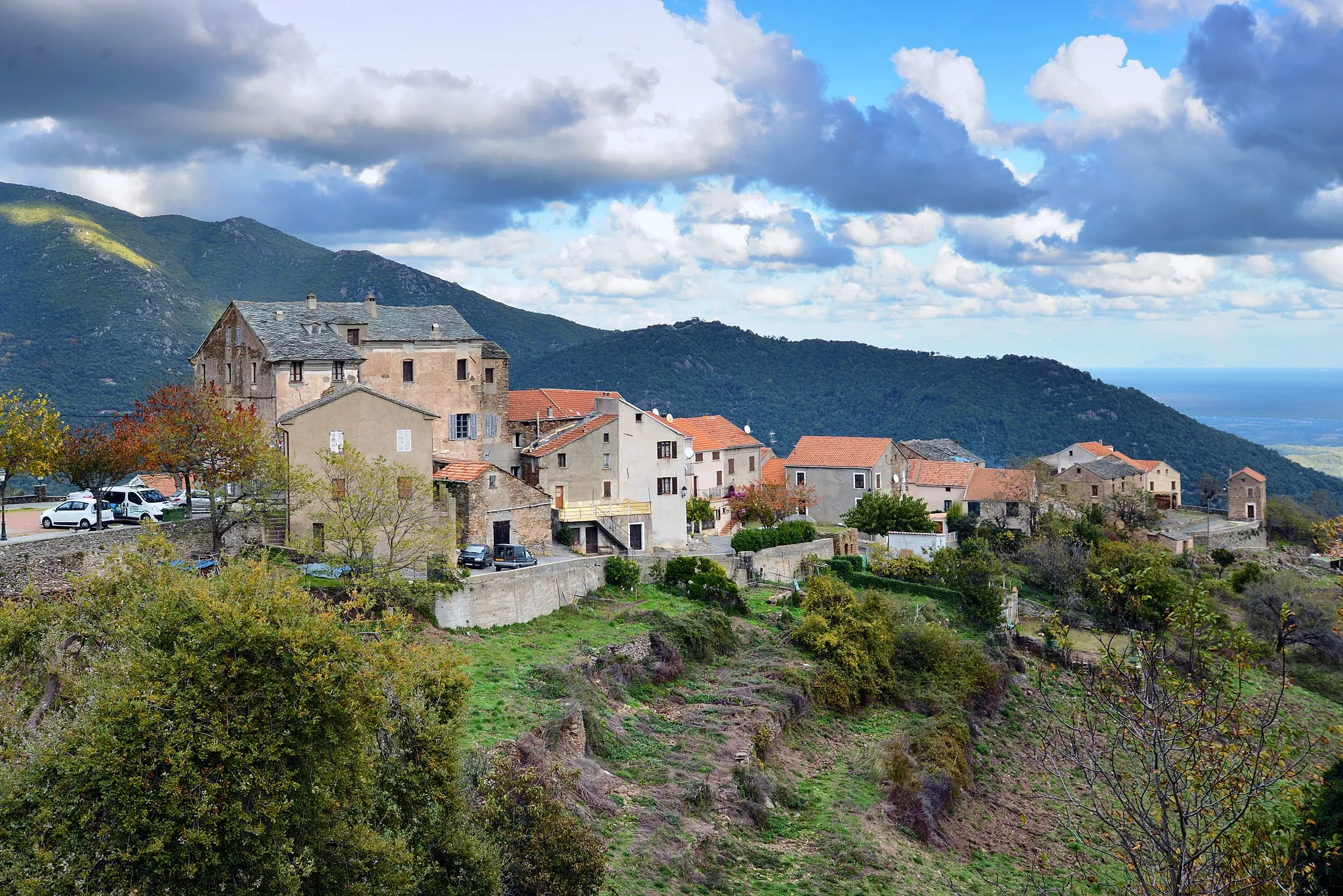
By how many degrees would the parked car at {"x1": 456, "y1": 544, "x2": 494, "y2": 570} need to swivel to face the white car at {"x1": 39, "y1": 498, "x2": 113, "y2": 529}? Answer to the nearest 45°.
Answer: approximately 45° to its right

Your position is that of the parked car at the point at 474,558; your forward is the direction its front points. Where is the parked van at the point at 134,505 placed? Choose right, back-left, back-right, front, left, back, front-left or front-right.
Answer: front-right

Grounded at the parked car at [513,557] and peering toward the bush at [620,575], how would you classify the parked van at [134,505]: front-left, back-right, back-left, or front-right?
back-left

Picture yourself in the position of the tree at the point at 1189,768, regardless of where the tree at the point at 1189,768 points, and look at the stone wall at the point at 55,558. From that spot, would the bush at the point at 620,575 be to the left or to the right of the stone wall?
right

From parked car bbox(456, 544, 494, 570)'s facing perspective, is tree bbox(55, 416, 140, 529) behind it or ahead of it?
ahead

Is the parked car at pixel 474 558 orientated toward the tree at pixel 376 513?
yes
